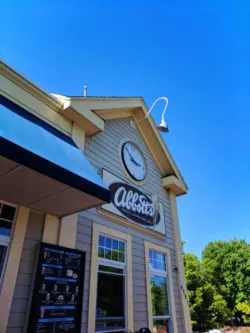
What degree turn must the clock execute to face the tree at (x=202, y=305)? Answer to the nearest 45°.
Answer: approximately 135° to its left

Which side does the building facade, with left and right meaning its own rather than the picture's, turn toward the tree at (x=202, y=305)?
left

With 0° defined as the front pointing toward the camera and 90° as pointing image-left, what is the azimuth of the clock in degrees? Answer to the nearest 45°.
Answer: approximately 315°

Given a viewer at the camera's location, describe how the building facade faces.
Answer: facing the viewer and to the right of the viewer
